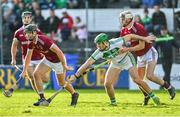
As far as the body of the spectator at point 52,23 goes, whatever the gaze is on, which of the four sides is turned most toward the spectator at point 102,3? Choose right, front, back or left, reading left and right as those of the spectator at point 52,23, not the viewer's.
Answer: left

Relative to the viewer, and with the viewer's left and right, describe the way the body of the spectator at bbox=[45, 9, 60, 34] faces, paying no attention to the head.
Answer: facing the viewer

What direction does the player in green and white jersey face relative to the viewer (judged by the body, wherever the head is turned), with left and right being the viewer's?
facing the viewer and to the left of the viewer

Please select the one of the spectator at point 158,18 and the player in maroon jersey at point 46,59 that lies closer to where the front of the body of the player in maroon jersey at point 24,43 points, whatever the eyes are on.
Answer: the player in maroon jersey

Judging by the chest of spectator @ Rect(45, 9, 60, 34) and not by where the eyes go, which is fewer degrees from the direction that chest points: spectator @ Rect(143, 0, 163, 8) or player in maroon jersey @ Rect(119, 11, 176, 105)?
the player in maroon jersey

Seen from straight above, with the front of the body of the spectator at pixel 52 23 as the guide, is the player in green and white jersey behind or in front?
in front

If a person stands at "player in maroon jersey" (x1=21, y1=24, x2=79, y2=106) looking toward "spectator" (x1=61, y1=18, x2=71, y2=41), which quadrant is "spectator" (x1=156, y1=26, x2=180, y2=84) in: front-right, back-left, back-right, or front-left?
front-right

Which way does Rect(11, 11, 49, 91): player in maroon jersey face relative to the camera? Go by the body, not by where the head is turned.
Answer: toward the camera

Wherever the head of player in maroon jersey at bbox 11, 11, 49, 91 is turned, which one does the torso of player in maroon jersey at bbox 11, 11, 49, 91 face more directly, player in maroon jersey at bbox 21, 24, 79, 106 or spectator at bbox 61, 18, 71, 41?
the player in maroon jersey

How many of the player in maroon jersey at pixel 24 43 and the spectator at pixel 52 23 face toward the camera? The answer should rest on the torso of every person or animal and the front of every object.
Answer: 2
